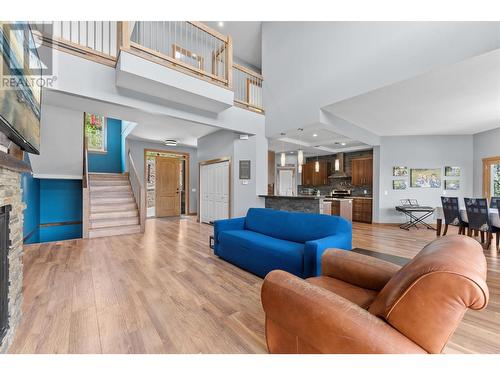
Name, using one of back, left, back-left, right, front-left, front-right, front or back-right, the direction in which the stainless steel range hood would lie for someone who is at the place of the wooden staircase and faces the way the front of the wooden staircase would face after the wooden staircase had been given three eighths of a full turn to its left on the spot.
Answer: front-right

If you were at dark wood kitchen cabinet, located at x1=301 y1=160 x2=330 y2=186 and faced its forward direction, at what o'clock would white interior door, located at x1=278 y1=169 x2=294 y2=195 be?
The white interior door is roughly at 4 o'clock from the dark wood kitchen cabinet.

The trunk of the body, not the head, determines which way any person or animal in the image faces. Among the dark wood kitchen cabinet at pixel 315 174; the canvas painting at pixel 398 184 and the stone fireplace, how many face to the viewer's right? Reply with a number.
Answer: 1

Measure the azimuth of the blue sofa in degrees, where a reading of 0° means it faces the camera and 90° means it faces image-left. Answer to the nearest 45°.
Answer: approximately 45°

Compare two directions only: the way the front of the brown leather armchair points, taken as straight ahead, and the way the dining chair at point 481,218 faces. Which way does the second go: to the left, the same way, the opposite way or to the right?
to the right

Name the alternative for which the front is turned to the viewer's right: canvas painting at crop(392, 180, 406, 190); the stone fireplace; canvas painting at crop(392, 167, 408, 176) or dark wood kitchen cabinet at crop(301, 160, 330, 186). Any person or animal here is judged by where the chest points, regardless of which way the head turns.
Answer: the stone fireplace

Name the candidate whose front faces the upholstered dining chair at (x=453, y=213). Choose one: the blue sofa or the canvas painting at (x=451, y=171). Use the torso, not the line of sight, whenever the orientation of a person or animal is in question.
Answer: the canvas painting

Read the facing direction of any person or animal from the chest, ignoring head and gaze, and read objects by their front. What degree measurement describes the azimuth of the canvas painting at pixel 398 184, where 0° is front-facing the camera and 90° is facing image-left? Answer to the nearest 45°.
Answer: approximately 0°

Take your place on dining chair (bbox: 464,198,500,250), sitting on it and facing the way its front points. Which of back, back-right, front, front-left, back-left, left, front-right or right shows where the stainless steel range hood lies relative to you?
left

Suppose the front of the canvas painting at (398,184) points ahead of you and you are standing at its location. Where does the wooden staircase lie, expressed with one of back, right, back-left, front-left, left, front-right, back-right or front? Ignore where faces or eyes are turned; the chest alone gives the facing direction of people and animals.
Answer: front-right

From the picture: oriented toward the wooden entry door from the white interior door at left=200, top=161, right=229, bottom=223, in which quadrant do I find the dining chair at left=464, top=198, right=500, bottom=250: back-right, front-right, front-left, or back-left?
back-right
